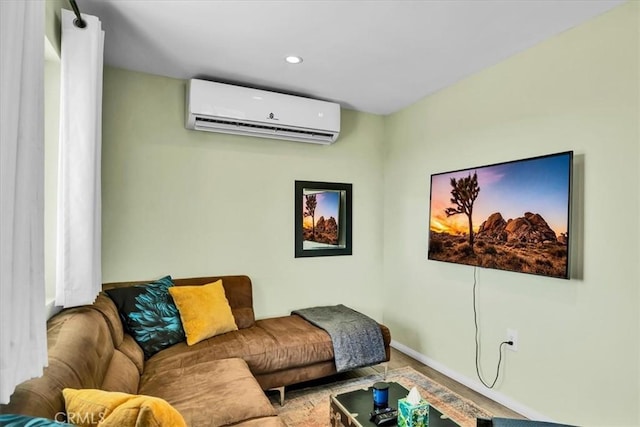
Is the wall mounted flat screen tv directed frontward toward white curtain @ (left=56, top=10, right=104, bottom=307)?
yes

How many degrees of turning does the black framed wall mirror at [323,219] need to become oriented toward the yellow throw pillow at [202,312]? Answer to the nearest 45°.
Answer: approximately 90° to its right

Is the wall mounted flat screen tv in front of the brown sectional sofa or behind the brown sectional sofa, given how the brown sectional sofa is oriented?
in front

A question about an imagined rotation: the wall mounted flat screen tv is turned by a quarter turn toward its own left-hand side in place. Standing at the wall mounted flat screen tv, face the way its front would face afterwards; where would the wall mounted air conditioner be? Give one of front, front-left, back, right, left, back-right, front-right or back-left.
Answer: back-right

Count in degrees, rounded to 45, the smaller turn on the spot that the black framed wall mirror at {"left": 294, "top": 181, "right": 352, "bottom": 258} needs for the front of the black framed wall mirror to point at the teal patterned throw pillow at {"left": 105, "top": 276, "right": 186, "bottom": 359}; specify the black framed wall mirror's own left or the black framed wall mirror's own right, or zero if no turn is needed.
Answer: approximately 90° to the black framed wall mirror's own right

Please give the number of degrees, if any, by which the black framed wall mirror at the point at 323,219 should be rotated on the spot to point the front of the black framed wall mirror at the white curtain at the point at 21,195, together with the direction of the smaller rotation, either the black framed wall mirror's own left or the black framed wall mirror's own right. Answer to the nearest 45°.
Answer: approximately 45° to the black framed wall mirror's own right

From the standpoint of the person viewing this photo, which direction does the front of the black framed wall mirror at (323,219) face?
facing the viewer and to the right of the viewer
